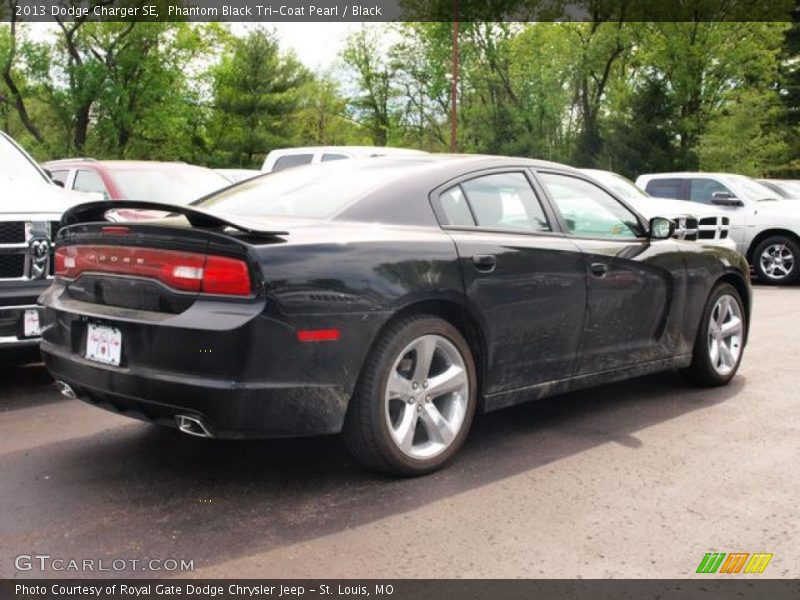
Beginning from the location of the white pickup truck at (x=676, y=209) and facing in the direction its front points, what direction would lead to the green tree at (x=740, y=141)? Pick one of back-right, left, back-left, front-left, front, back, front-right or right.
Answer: back-left

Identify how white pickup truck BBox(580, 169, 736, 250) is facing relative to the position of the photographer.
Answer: facing the viewer and to the right of the viewer

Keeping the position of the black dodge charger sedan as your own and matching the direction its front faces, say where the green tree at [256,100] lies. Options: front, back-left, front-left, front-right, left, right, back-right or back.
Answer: front-left

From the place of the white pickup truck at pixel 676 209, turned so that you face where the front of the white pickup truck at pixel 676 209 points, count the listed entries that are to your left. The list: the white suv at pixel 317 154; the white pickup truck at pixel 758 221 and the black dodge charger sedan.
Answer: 1

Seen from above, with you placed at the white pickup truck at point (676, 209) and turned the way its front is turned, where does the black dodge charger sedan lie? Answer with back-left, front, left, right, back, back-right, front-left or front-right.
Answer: front-right

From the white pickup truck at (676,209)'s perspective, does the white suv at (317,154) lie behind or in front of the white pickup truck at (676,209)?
behind

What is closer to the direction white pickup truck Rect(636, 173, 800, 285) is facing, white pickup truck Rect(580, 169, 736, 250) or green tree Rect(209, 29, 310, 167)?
the white pickup truck Rect(580, 169, 736, 250)

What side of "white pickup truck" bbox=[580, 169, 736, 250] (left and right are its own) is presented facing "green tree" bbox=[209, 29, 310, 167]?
back

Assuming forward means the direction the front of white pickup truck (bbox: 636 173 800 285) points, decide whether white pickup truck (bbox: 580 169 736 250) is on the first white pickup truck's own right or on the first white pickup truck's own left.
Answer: on the first white pickup truck's own right

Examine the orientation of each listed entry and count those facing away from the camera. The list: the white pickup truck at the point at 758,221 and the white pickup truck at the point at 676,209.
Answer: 0
